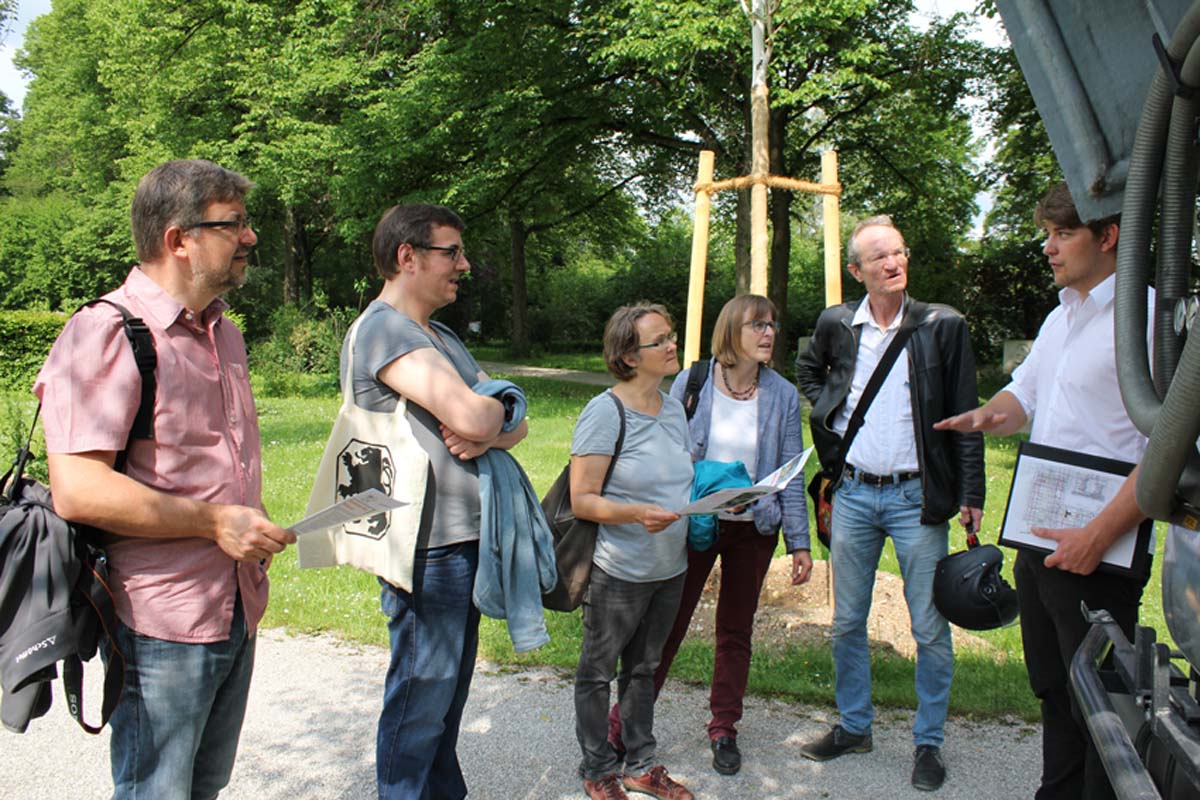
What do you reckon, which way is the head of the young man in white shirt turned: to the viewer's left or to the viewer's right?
to the viewer's left

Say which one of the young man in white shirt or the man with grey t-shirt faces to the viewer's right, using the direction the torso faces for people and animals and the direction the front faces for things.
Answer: the man with grey t-shirt

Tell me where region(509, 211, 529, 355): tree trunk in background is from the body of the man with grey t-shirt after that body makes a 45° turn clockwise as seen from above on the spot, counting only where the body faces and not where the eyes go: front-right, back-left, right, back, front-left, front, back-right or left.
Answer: back-left

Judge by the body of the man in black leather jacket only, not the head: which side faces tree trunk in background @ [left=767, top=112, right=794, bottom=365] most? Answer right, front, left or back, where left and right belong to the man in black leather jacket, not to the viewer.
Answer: back

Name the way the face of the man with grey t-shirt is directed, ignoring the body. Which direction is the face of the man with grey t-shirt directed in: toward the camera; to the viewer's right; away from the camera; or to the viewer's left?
to the viewer's right

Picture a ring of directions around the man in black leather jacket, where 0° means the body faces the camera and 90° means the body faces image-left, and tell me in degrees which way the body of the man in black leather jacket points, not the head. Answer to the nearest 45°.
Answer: approximately 0°

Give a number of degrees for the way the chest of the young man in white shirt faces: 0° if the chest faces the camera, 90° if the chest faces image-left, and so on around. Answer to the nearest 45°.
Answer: approximately 45°

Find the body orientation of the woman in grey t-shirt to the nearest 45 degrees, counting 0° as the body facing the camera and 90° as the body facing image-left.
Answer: approximately 315°

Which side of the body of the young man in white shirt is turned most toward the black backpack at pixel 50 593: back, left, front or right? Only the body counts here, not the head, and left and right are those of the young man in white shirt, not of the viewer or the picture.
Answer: front

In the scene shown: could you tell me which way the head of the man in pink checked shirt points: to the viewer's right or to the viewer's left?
to the viewer's right

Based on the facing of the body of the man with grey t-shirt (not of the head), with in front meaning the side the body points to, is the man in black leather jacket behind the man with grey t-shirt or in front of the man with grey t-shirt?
in front

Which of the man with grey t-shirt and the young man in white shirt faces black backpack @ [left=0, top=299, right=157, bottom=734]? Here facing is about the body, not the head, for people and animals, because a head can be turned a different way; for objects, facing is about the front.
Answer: the young man in white shirt

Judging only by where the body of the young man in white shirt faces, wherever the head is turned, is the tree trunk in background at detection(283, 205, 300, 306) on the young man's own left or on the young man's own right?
on the young man's own right

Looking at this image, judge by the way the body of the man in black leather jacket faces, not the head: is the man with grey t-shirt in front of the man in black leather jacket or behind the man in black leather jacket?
in front

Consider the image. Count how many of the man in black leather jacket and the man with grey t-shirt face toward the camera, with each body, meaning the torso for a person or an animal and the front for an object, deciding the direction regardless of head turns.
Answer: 1

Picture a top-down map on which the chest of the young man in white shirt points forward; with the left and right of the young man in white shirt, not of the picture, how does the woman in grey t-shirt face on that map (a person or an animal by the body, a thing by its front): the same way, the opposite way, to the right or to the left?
to the left

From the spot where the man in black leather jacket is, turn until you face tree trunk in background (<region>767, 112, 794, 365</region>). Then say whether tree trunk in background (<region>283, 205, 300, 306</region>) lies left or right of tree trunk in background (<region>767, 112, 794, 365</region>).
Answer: left

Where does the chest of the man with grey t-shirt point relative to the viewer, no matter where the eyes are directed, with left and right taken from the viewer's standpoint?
facing to the right of the viewer
